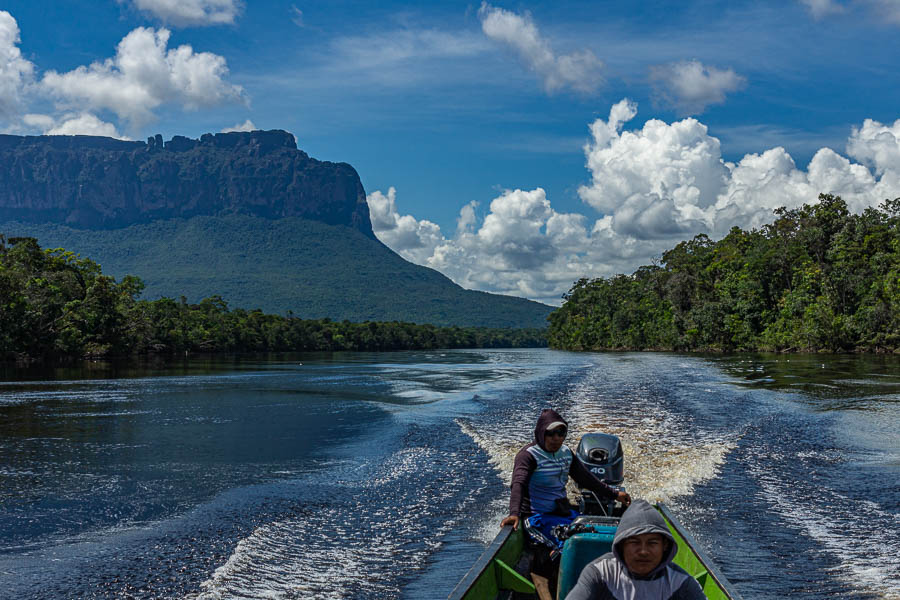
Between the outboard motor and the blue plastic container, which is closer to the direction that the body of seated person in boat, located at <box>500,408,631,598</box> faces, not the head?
the blue plastic container

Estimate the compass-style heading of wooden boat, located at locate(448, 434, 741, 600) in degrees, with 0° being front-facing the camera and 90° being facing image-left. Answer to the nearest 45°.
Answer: approximately 0°

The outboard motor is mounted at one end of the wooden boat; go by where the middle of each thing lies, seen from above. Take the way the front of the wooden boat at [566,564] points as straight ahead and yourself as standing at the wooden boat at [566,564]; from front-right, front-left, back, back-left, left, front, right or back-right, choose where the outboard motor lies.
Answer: back

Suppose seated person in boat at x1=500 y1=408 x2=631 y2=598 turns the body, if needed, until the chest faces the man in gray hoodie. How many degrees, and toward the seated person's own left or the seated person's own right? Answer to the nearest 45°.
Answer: approximately 45° to the seated person's own right

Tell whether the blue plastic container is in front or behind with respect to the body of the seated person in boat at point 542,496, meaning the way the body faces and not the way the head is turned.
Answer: in front

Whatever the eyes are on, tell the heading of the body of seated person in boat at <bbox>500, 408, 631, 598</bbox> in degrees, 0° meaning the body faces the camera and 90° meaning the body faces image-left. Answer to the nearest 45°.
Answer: approximately 315°

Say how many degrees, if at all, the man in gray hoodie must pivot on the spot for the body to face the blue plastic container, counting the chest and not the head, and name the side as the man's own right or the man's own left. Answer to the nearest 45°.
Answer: approximately 180°

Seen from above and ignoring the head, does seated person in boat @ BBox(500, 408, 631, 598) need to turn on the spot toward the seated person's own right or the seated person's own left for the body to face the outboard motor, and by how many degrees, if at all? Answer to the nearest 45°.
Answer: approximately 135° to the seated person's own left

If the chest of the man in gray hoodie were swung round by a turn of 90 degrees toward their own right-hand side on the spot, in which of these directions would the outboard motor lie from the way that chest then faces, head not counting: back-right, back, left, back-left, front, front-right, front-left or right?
right

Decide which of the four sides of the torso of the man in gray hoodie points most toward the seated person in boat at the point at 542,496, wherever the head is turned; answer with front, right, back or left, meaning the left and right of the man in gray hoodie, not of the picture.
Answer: back
